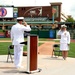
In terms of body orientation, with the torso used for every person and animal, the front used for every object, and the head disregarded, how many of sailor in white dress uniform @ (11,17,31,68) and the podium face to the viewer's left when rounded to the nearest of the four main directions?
0

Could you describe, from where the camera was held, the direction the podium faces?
facing the viewer and to the right of the viewer

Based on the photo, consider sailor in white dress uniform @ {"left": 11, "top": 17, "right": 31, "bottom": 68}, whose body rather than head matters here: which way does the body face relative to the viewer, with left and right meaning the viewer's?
facing away from the viewer and to the right of the viewer
